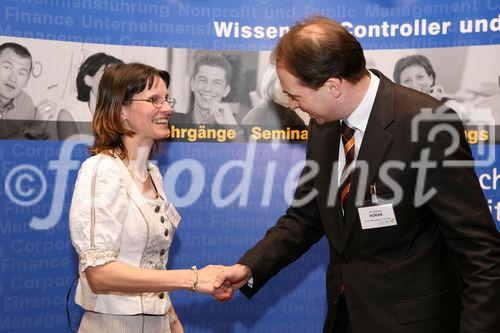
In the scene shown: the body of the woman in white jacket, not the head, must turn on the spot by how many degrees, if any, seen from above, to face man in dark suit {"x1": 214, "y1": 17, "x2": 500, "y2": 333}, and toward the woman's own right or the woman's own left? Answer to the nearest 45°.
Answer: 0° — they already face them

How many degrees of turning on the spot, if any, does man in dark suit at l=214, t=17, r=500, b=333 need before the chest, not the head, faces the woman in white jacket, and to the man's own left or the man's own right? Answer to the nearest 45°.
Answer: approximately 45° to the man's own right

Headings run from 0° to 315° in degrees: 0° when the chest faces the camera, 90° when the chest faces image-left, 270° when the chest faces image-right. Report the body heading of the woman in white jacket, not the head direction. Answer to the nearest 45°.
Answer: approximately 315°

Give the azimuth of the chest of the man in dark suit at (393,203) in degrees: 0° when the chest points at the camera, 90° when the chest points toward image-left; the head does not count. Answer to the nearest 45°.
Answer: approximately 45°
